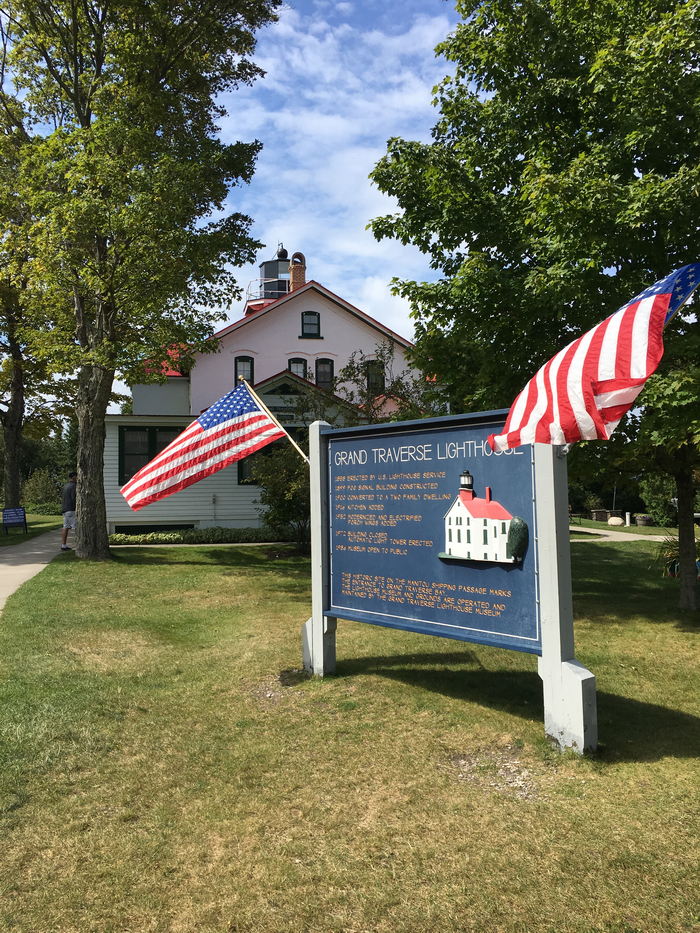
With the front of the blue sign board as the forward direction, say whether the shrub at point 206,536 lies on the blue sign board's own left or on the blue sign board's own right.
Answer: on the blue sign board's own right

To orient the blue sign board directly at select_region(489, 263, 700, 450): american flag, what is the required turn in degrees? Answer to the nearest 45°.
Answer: approximately 90° to its left

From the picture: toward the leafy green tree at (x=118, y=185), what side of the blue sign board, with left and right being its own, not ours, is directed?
right

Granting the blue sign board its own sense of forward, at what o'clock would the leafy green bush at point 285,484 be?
The leafy green bush is roughly at 4 o'clock from the blue sign board.

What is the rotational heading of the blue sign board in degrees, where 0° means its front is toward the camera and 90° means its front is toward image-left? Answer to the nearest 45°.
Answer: approximately 45°

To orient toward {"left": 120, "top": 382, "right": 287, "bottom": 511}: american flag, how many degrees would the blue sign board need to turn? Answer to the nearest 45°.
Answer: approximately 90° to its right

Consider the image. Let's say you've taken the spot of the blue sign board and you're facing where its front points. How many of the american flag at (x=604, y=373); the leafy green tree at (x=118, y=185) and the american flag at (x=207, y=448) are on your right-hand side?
2
